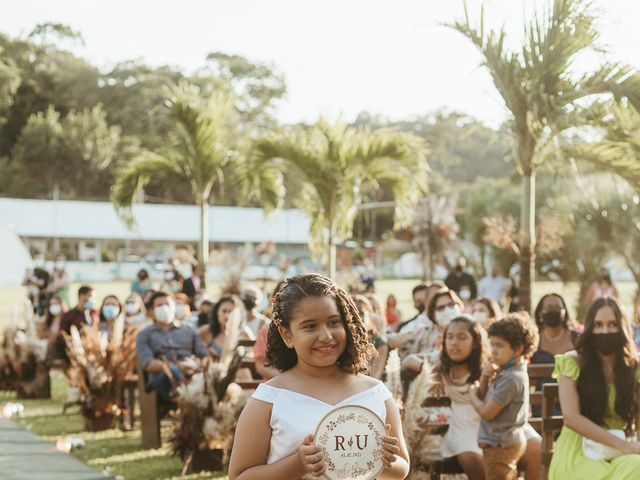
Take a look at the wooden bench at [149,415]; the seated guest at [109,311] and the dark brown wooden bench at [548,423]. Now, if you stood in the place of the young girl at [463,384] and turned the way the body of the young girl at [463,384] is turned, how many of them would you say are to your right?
2

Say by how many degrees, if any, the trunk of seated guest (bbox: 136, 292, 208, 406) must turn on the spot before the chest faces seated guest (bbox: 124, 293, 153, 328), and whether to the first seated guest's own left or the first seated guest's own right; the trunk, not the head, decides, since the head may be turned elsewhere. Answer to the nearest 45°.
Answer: approximately 180°

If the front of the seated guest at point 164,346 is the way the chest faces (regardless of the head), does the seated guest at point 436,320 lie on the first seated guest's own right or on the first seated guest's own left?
on the first seated guest's own left

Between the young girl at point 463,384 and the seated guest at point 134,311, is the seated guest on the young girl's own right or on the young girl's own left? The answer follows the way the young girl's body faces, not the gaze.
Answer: on the young girl's own right

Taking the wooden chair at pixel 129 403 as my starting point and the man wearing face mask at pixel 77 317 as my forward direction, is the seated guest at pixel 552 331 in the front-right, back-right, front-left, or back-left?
back-right

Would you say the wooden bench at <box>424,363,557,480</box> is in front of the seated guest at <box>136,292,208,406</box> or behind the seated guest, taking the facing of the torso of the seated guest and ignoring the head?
in front

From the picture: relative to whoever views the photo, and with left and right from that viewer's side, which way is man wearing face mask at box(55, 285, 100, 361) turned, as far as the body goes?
facing the viewer and to the right of the viewer

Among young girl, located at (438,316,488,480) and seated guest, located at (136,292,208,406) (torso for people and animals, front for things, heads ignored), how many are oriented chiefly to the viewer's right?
0

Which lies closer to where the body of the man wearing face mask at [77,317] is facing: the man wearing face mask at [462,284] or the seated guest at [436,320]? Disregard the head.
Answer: the seated guest

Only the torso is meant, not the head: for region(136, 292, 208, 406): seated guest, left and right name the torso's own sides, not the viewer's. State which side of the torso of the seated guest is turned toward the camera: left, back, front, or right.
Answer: front

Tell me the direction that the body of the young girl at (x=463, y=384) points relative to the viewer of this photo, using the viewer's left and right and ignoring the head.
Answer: facing the viewer and to the left of the viewer

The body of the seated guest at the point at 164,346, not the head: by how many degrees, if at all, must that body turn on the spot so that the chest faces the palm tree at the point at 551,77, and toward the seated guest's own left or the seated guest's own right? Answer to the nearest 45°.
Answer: approximately 90° to the seated guest's own left
